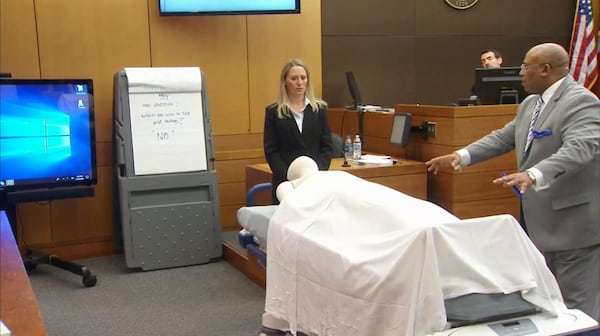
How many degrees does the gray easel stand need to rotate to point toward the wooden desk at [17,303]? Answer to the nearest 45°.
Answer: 0° — it already faces it

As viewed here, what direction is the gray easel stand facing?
toward the camera

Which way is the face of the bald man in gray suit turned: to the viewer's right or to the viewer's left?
to the viewer's left

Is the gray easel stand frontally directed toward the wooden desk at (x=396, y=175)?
no

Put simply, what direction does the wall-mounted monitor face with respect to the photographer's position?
facing the viewer

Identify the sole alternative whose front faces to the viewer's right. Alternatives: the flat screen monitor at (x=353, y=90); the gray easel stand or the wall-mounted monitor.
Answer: the flat screen monitor

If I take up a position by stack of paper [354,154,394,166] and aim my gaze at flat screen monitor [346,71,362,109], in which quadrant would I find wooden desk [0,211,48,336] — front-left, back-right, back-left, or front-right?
back-left

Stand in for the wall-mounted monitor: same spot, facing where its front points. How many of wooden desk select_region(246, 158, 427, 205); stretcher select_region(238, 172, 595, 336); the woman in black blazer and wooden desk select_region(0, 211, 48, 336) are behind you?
0

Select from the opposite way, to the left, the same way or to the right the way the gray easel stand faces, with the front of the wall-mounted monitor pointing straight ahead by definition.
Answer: the same way

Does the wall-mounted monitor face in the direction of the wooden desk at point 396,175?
no

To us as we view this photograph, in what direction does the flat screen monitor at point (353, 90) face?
facing to the right of the viewer

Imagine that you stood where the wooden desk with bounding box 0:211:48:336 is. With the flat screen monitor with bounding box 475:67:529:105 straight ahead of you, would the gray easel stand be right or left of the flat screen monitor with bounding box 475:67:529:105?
left
